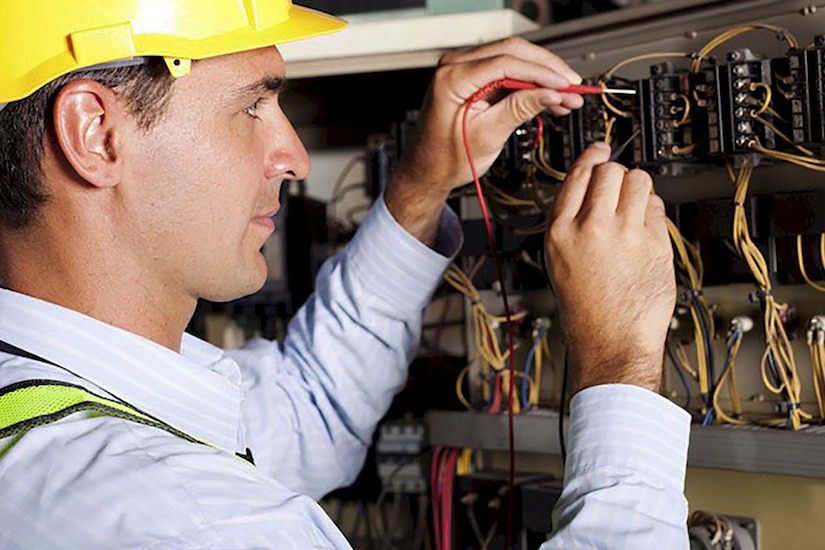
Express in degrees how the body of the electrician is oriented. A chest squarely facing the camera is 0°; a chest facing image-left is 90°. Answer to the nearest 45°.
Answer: approximately 270°

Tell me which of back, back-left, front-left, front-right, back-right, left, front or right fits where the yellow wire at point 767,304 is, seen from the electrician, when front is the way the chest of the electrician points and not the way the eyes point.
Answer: front

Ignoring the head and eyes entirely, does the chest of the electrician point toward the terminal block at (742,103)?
yes

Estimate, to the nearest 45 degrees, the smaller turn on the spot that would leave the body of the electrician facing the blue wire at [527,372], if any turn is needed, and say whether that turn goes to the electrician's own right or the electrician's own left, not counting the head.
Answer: approximately 45° to the electrician's own left

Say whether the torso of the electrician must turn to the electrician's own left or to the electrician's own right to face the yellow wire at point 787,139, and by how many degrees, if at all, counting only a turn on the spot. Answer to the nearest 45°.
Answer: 0° — they already face it

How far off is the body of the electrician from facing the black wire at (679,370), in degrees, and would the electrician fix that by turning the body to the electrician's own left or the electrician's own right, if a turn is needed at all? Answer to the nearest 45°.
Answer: approximately 45° to the electrician's own left

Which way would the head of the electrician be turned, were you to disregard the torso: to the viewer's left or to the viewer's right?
to the viewer's right

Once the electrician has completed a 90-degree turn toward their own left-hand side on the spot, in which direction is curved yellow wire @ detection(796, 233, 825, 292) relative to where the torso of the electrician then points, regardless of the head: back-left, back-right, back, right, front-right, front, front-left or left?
right

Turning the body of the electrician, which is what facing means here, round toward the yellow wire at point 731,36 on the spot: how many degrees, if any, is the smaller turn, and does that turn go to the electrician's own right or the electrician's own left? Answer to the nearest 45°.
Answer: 0° — they already face it

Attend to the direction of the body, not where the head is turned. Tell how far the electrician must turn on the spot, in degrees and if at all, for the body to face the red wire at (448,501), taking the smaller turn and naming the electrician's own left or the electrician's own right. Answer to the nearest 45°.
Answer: approximately 45° to the electrician's own left

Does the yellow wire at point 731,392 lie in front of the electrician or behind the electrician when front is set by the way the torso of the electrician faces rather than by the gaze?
in front

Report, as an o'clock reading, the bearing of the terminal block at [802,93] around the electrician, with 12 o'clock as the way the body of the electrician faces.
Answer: The terminal block is roughly at 12 o'clock from the electrician.

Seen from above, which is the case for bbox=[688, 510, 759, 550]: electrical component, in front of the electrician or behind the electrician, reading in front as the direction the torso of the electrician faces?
in front

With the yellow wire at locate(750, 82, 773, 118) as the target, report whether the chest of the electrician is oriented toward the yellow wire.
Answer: yes
